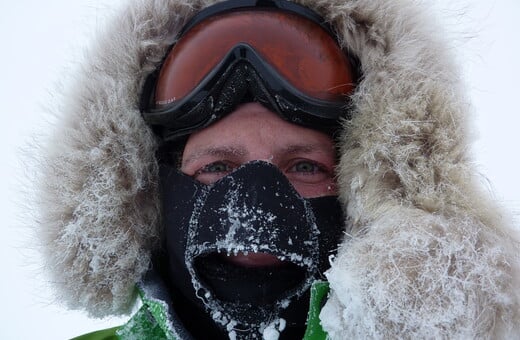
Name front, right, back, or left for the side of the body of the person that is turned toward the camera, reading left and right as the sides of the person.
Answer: front

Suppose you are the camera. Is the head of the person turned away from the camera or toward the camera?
toward the camera
